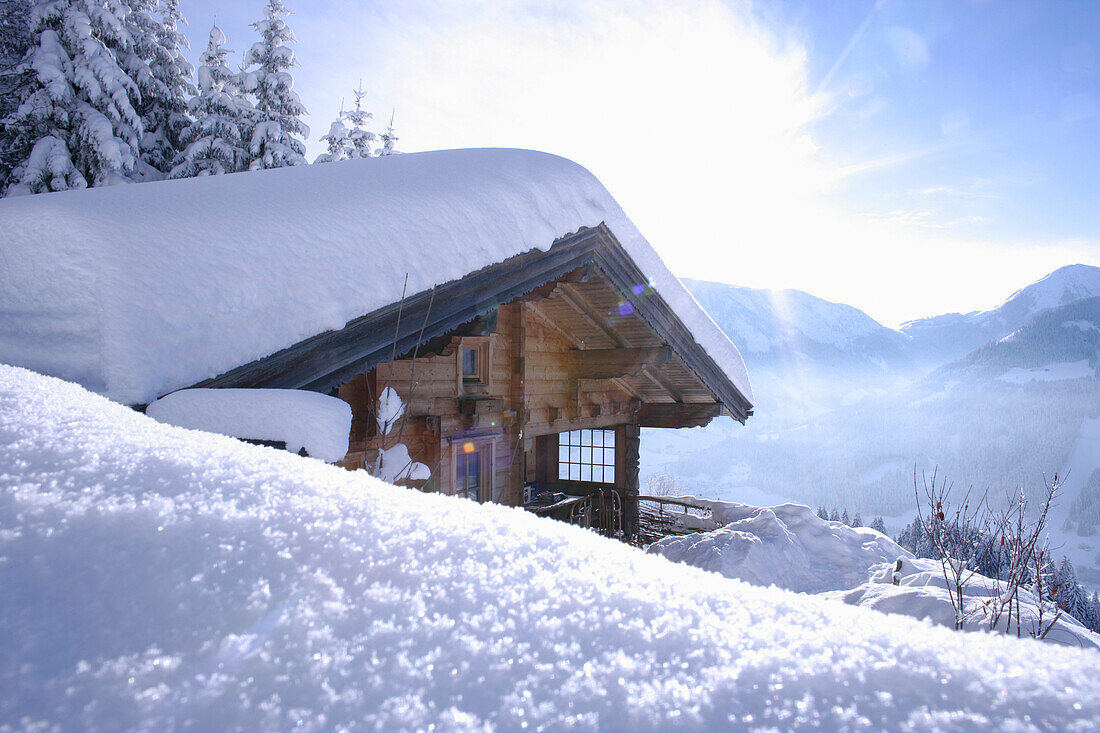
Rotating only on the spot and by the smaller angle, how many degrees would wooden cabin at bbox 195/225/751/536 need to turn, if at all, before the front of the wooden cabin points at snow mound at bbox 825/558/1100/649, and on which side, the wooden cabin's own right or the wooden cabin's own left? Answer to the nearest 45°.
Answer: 0° — it already faces it

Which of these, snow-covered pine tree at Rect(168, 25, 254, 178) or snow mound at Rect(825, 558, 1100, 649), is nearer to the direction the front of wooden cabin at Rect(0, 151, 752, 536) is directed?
the snow mound

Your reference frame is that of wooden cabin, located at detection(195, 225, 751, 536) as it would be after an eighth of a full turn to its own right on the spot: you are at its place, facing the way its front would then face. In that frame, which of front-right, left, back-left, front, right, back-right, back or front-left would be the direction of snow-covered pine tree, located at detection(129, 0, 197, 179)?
back-right

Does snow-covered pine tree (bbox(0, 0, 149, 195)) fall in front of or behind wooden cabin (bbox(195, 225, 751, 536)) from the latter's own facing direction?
behind

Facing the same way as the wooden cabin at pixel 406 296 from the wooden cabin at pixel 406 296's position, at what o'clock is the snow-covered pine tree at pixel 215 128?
The snow-covered pine tree is roughly at 7 o'clock from the wooden cabin.

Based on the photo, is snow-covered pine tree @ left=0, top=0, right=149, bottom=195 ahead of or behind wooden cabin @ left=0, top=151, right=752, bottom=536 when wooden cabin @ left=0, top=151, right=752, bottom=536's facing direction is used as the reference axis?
behind

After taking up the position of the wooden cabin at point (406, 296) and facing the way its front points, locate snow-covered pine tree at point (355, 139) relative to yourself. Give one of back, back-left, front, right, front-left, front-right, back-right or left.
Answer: back-left

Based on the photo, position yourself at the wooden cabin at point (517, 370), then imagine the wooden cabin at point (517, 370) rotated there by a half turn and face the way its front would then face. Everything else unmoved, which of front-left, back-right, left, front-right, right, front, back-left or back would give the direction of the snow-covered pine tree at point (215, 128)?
front

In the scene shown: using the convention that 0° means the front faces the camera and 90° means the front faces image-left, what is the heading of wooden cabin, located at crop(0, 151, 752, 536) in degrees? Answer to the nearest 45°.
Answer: approximately 315°
